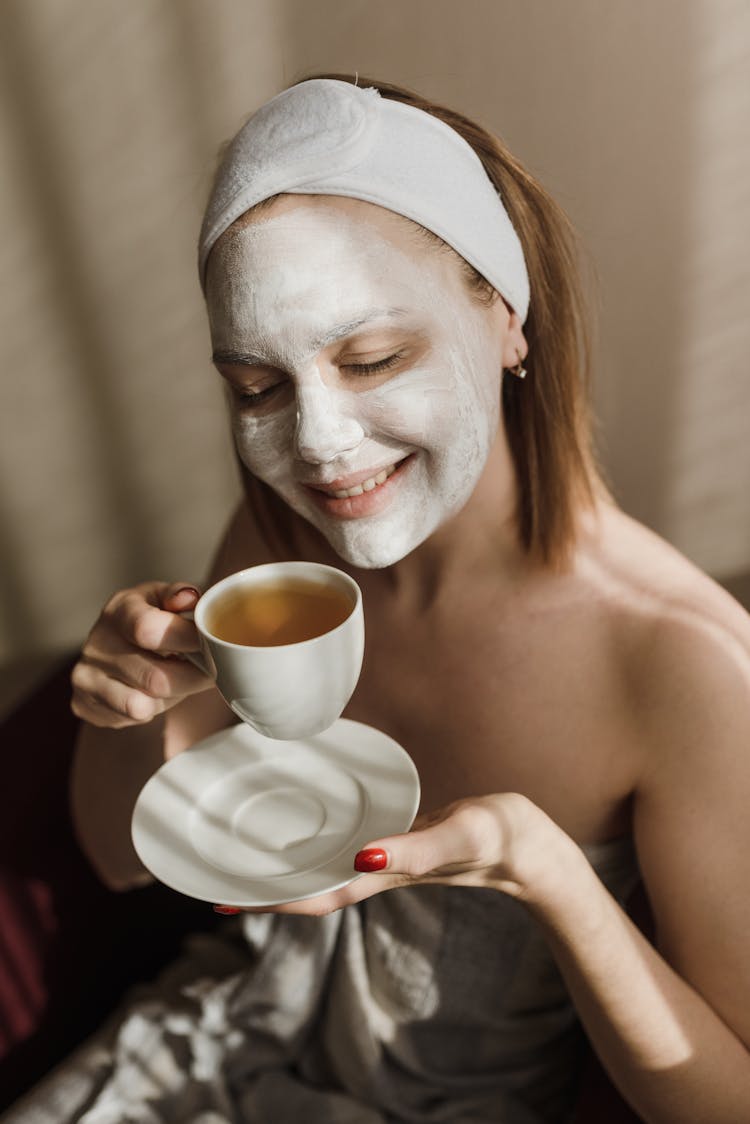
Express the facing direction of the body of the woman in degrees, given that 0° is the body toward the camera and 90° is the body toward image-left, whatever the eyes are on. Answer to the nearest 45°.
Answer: approximately 45°
